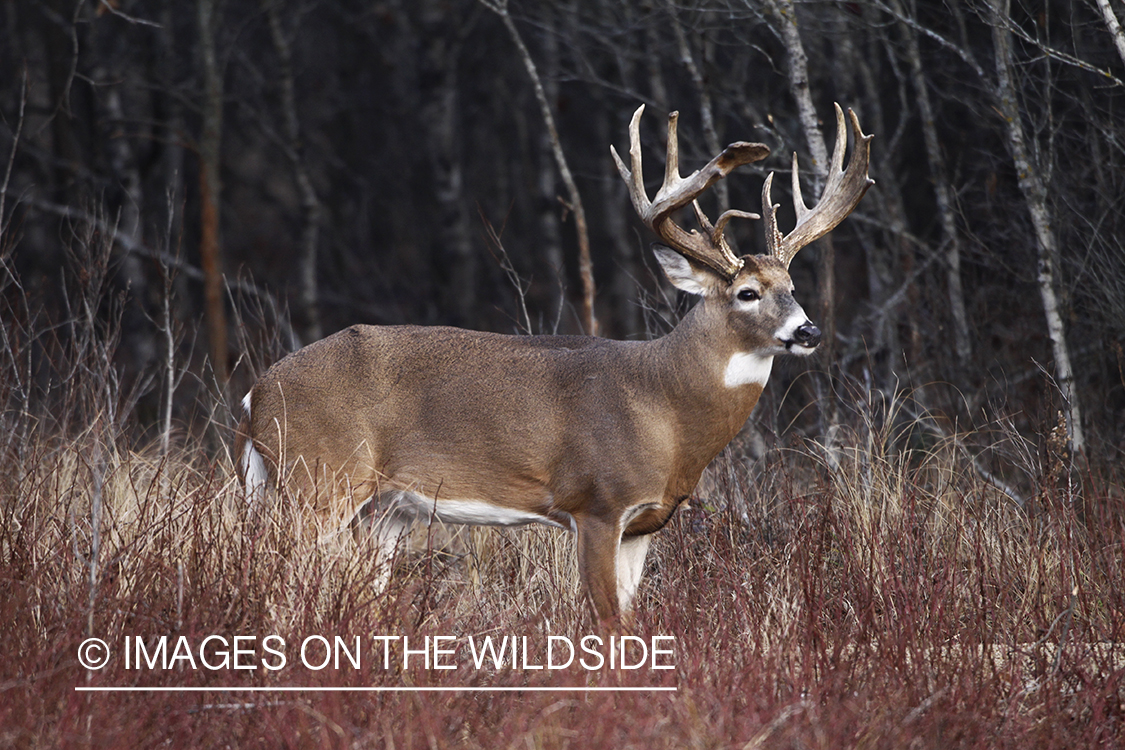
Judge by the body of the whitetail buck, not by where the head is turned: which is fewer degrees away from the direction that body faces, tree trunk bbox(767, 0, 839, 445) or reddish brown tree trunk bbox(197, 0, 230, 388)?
the tree trunk

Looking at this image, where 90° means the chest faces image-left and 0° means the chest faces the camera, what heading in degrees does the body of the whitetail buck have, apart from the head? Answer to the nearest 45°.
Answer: approximately 270°

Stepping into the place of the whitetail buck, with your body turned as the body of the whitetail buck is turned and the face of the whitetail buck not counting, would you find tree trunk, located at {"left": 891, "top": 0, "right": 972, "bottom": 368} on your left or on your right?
on your left

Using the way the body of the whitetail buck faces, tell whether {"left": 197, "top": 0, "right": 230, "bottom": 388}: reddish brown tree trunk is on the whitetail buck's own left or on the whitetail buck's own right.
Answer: on the whitetail buck's own left

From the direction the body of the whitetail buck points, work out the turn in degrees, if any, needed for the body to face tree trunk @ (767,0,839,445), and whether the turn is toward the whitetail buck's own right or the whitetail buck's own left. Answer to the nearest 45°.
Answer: approximately 45° to the whitetail buck's own left
